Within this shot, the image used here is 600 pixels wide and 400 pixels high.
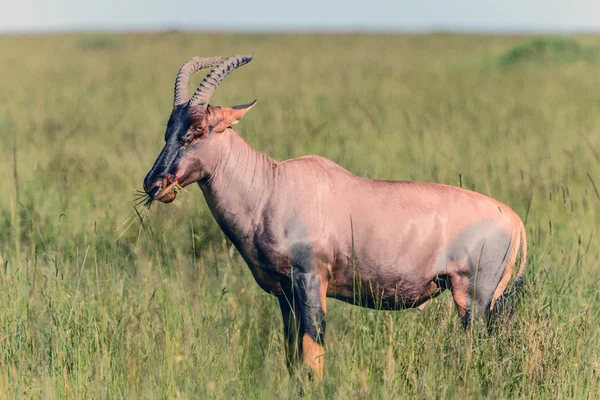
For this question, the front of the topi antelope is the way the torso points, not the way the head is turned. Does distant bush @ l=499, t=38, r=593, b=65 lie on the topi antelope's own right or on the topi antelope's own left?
on the topi antelope's own right

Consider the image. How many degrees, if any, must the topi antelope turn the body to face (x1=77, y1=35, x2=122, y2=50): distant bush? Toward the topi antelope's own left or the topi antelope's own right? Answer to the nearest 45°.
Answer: approximately 90° to the topi antelope's own right

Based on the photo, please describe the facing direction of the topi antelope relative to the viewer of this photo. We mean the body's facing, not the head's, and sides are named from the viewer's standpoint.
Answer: facing to the left of the viewer
